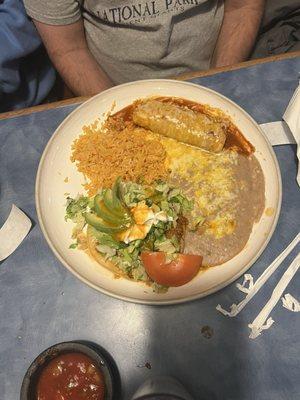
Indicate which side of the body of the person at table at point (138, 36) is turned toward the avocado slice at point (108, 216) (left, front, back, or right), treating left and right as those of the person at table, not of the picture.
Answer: front

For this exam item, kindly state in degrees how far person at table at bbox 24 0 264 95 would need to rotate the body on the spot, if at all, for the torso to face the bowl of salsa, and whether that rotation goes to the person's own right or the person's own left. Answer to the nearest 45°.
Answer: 0° — they already face it

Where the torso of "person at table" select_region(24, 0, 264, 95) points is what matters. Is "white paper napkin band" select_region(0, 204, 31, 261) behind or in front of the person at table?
in front

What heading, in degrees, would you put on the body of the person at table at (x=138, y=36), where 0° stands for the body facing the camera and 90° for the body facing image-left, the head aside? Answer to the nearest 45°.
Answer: approximately 0°

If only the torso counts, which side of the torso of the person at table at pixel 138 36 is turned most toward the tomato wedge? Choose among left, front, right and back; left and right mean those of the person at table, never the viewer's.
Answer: front

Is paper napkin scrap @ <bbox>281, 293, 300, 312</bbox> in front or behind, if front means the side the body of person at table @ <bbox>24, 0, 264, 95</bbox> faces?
in front

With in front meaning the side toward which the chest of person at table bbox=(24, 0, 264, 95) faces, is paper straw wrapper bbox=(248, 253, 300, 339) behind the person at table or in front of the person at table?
in front
